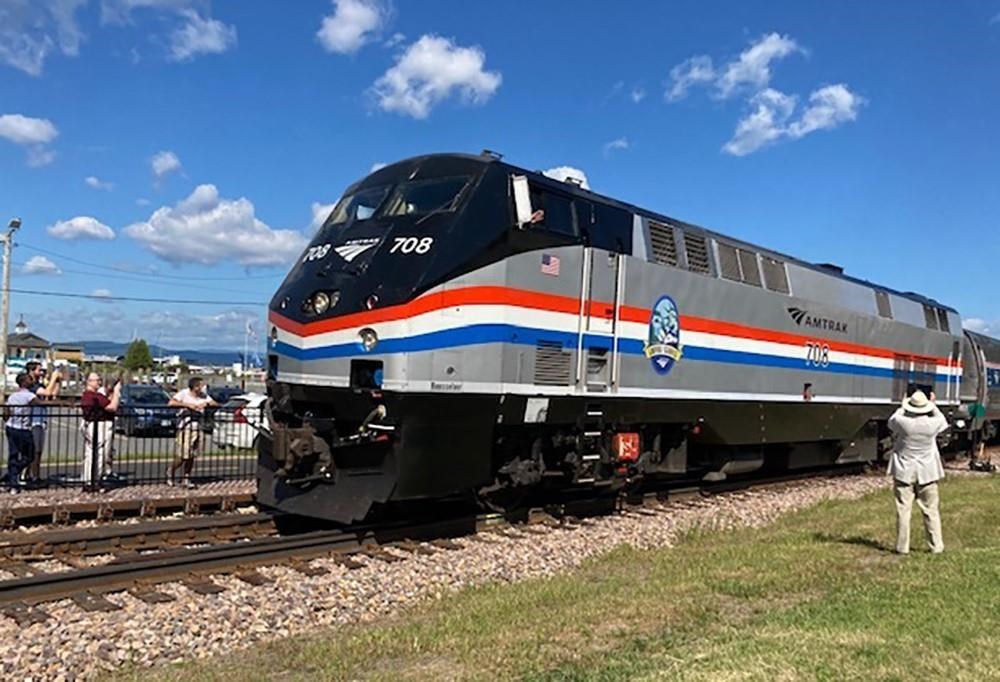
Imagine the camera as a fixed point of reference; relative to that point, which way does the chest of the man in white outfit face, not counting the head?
away from the camera

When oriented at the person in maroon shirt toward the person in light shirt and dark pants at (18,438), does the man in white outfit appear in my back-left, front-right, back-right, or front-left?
back-left

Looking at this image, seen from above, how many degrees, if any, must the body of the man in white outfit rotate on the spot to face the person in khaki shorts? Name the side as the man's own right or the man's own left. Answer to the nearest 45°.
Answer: approximately 90° to the man's own left

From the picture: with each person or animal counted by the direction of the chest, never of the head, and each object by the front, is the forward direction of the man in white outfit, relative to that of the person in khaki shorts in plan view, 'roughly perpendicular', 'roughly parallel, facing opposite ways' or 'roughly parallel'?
roughly perpendicular

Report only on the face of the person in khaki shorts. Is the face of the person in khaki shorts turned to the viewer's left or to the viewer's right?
to the viewer's right

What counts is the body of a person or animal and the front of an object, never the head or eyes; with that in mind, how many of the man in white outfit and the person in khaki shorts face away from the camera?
1

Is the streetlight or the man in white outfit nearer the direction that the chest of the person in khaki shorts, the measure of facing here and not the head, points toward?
the man in white outfit

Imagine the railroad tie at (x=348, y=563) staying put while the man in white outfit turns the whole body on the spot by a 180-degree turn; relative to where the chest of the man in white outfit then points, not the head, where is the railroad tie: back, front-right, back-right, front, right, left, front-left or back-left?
front-right

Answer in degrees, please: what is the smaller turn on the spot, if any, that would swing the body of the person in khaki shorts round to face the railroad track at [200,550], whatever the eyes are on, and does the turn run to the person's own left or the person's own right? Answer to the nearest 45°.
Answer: approximately 45° to the person's own right

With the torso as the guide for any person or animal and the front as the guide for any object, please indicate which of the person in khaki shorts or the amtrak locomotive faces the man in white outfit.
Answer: the person in khaki shorts

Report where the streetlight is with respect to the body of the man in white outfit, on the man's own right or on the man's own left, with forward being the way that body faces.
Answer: on the man's own left

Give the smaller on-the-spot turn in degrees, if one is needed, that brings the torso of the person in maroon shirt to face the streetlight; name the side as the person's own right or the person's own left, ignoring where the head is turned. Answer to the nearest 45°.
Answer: approximately 135° to the person's own left

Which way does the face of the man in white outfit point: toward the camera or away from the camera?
away from the camera

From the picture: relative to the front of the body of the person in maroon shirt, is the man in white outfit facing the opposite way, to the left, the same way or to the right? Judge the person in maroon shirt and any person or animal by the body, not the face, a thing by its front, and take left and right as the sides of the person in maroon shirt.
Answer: to the left

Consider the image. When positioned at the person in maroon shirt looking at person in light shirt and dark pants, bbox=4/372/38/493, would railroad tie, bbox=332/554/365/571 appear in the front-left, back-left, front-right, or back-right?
back-left

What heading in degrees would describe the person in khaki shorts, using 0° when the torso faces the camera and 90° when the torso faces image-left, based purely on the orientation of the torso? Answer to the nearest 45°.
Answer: approximately 315°

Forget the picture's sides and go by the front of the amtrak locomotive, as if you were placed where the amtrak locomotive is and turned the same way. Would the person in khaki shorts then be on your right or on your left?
on your right
